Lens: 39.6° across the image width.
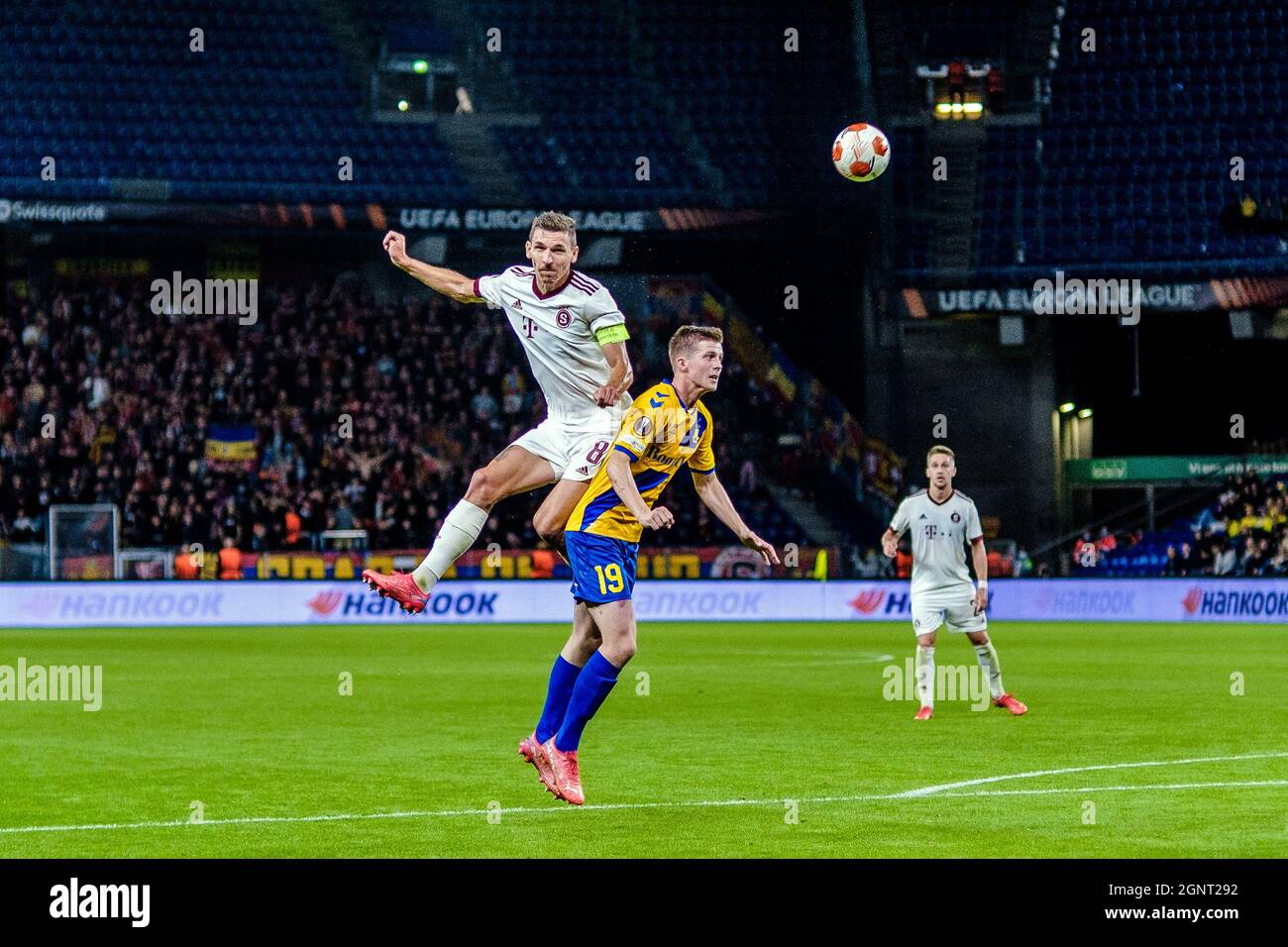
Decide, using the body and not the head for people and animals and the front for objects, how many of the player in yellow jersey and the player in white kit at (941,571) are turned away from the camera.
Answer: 0

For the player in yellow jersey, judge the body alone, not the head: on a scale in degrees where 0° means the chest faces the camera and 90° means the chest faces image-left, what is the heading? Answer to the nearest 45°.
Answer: approximately 315°

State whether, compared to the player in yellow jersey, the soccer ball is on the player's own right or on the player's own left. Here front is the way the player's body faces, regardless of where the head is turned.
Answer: on the player's own left

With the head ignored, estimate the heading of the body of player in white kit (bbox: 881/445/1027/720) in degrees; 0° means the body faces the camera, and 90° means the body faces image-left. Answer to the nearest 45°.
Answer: approximately 0°

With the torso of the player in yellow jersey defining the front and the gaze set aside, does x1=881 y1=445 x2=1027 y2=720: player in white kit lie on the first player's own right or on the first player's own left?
on the first player's own left

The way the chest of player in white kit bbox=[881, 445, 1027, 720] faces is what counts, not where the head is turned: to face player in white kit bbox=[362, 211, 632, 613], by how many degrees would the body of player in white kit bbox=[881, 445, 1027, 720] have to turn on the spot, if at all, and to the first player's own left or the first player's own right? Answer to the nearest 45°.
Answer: approximately 45° to the first player's own right

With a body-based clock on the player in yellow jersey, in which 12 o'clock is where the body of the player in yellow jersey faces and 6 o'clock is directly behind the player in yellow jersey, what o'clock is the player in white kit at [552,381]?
The player in white kit is roughly at 7 o'clock from the player in yellow jersey.
